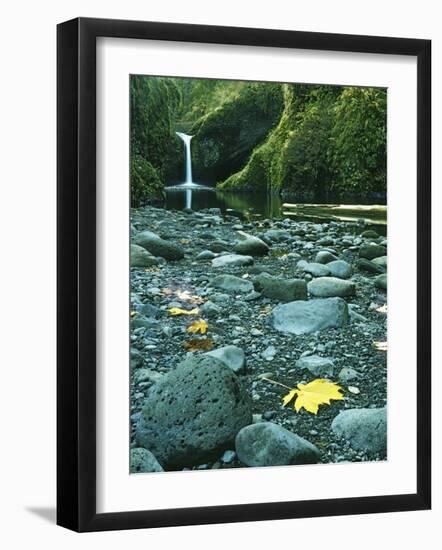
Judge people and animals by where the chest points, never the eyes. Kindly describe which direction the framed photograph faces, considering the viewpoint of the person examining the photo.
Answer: facing the viewer and to the right of the viewer
